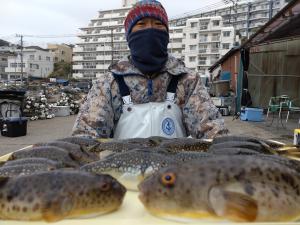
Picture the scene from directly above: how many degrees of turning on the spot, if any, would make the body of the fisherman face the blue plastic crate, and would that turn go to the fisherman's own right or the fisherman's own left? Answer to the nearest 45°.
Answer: approximately 180°

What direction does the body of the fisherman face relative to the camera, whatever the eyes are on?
toward the camera
